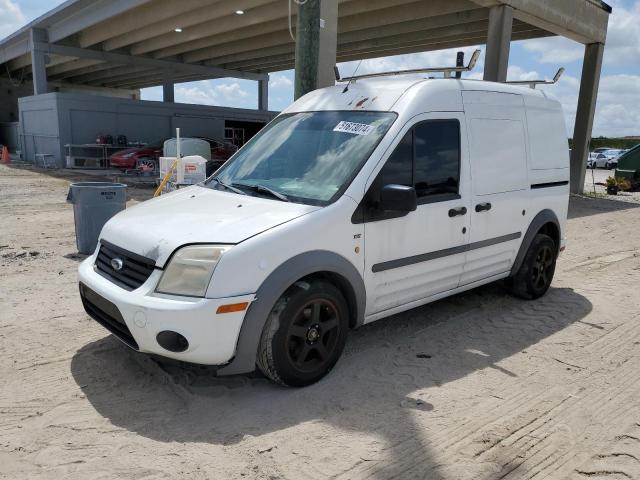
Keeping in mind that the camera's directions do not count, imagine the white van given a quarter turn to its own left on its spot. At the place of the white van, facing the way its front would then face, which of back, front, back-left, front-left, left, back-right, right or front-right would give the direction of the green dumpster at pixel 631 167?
left

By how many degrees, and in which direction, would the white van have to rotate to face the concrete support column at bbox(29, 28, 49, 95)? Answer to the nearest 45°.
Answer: approximately 90° to its right

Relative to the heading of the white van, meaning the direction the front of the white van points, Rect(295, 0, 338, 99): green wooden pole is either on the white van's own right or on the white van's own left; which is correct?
on the white van's own right

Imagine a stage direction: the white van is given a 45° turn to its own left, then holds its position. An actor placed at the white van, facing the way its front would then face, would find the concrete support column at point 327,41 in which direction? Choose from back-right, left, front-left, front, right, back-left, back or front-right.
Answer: back

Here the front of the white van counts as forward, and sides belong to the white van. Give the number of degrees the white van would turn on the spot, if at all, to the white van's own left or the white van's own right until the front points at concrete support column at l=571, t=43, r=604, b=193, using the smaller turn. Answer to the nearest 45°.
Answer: approximately 180°

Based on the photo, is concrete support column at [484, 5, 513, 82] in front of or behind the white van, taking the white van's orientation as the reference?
behind

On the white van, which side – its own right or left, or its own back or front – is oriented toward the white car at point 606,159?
back

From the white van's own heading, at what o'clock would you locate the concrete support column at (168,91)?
The concrete support column is roughly at 4 o'clock from the white van.

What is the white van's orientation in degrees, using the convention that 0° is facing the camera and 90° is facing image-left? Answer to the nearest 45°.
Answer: approximately 45°
